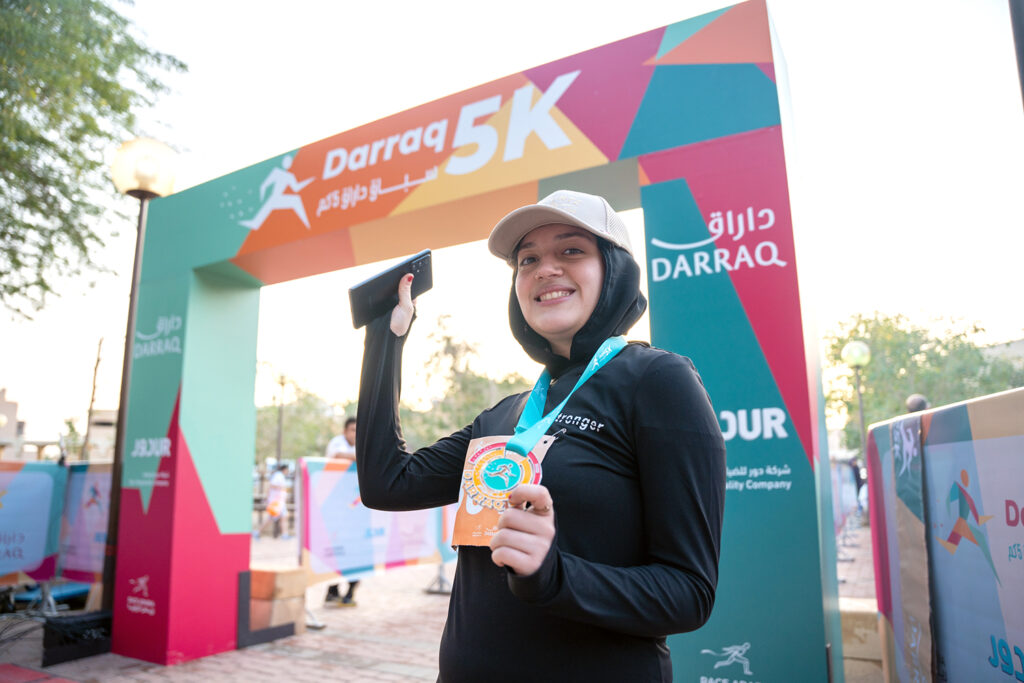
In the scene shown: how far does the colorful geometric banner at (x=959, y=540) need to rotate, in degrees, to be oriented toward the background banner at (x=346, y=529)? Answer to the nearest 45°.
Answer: approximately 90° to its right

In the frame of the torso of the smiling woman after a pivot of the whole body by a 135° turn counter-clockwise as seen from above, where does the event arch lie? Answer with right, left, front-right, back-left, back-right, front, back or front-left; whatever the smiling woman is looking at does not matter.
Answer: left

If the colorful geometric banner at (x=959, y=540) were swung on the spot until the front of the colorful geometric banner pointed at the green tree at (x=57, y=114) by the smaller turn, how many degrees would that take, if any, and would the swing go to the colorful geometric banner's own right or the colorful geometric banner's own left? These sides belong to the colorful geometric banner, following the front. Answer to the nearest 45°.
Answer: approximately 45° to the colorful geometric banner's own right

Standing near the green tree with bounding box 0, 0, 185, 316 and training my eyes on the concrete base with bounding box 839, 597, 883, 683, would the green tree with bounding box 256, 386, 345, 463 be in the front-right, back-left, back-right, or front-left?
back-left

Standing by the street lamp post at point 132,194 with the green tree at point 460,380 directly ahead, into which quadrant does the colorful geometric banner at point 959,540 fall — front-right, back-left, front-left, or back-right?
back-right

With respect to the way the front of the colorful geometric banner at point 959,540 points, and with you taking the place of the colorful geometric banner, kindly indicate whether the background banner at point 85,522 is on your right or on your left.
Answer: on your right

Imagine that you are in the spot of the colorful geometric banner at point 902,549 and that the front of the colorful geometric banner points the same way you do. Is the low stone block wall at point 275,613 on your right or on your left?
on your right

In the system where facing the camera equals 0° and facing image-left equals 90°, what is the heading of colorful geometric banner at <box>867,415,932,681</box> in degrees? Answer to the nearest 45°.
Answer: approximately 45°

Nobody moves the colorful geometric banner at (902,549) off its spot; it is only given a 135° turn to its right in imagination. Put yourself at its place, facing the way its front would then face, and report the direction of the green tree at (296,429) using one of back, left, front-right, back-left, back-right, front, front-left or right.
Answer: front-left

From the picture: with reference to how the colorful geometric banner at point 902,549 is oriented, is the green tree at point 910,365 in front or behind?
behind

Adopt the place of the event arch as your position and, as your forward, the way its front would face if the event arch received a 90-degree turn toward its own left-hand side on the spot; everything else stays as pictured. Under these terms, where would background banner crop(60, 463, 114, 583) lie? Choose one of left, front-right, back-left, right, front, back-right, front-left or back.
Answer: back

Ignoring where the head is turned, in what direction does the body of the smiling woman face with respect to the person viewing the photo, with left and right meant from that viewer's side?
facing the viewer and to the left of the viewer

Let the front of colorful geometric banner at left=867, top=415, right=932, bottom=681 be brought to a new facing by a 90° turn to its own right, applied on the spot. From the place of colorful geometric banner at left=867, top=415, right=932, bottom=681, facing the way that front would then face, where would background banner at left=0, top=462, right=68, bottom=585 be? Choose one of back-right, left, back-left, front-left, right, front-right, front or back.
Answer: front-left
